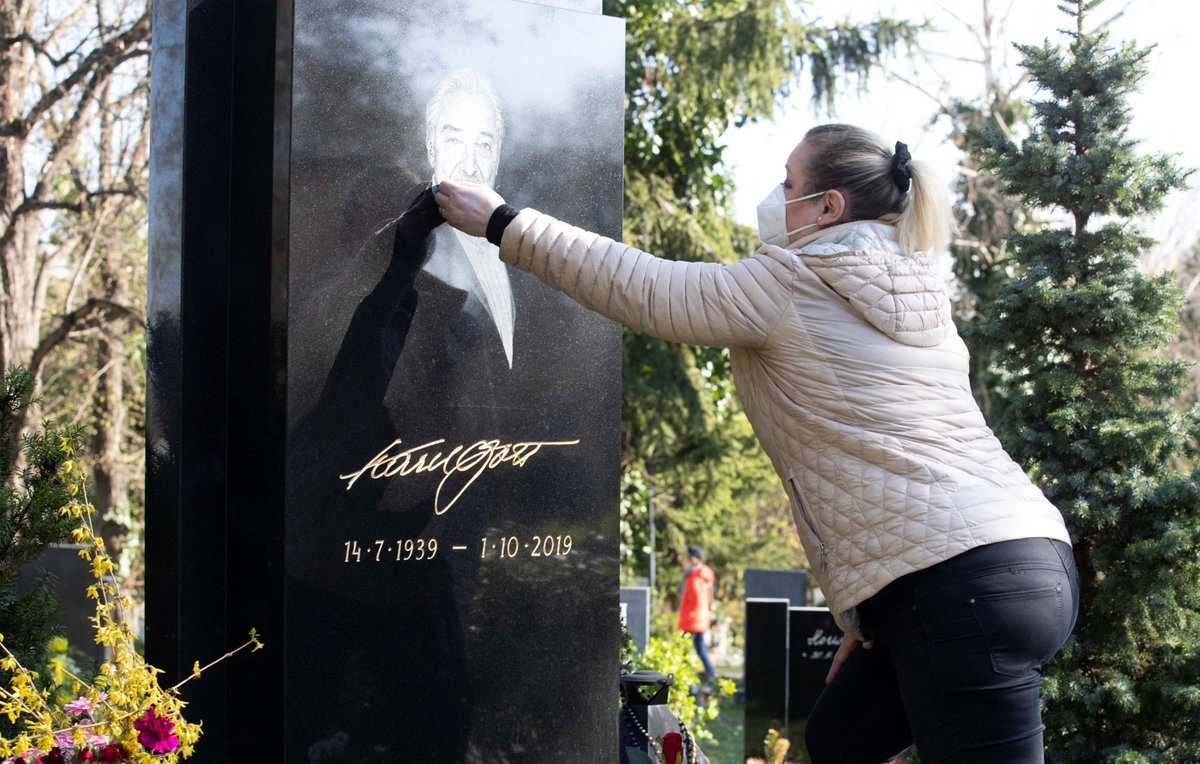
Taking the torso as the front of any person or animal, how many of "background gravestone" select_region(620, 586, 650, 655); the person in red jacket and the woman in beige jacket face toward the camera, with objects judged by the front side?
1

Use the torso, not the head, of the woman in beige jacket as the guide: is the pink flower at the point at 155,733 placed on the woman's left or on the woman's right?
on the woman's left

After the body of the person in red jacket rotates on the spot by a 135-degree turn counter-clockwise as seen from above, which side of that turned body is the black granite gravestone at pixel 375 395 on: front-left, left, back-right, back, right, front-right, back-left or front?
front-right

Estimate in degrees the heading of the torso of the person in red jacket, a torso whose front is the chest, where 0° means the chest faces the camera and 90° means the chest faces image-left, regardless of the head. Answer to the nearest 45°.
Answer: approximately 90°

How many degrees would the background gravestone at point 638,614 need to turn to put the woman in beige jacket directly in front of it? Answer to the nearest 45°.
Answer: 0° — it already faces them

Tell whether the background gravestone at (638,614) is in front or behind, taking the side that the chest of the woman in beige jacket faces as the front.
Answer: in front

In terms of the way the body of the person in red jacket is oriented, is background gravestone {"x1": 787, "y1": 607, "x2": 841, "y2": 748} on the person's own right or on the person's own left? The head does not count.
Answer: on the person's own left

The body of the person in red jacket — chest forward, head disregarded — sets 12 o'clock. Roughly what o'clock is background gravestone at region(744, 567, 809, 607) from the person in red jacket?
The background gravestone is roughly at 6 o'clock from the person in red jacket.

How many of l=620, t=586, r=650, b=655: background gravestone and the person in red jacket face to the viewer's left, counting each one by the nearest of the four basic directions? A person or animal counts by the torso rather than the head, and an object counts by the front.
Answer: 1

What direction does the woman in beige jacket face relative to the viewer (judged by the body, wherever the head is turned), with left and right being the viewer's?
facing away from the viewer and to the left of the viewer

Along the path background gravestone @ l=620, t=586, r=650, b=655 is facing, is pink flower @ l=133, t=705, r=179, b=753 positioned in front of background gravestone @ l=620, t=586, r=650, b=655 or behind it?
in front

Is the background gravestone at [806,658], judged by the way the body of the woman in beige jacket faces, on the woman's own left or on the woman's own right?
on the woman's own right

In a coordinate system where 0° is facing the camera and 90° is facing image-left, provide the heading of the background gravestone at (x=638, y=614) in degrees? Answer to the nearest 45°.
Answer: approximately 0°

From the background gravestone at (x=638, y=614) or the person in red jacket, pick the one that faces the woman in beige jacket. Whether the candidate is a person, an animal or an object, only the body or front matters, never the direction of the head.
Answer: the background gravestone
